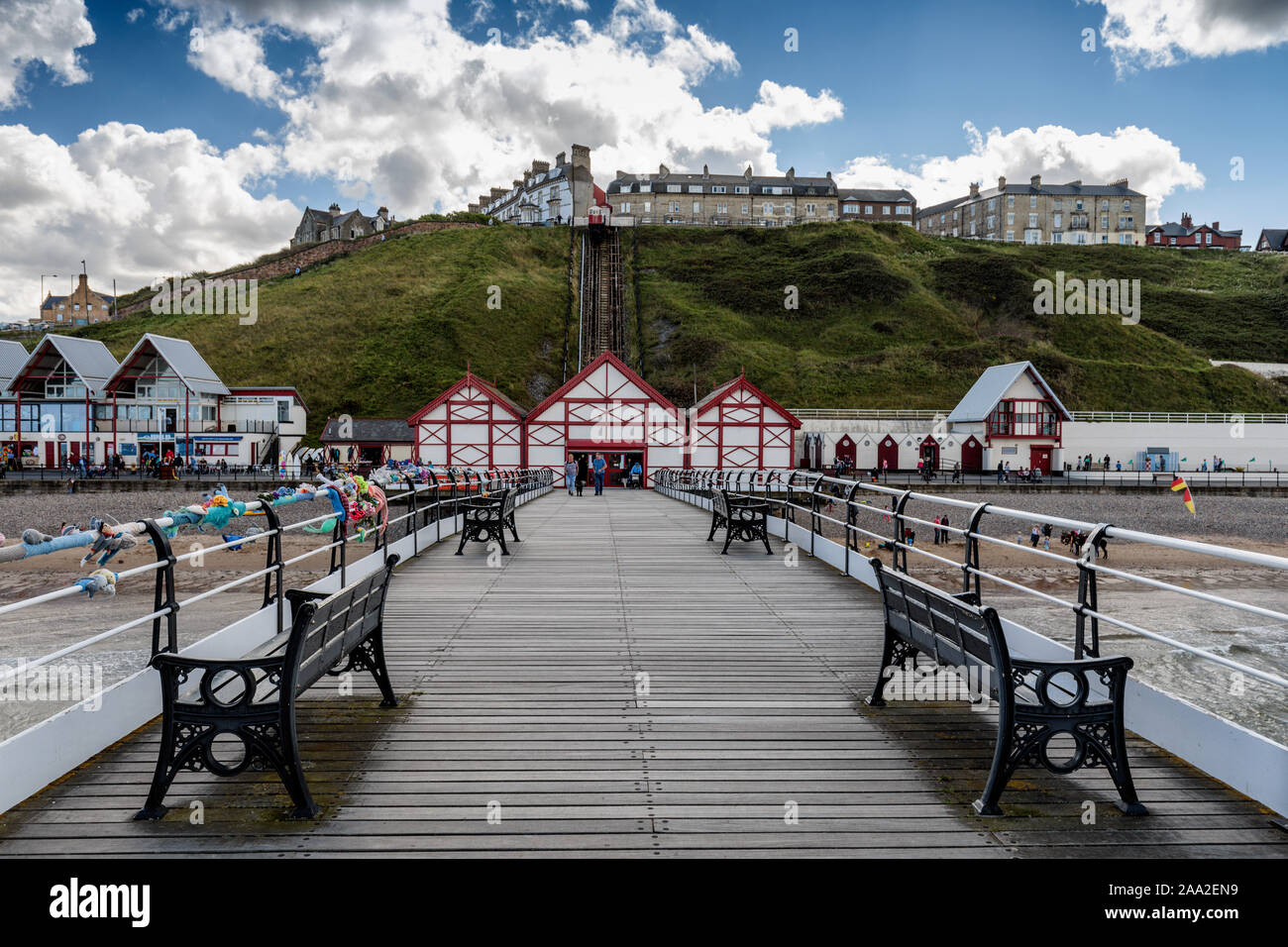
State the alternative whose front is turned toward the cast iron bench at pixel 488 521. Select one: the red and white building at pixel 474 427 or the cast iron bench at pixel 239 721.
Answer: the red and white building

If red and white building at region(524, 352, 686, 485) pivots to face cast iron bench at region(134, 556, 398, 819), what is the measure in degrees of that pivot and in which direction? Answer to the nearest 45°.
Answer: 0° — it already faces it

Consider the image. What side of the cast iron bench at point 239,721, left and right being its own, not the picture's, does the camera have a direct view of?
left

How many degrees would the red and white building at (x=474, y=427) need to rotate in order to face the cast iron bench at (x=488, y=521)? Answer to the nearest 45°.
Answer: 0° — it already faces it

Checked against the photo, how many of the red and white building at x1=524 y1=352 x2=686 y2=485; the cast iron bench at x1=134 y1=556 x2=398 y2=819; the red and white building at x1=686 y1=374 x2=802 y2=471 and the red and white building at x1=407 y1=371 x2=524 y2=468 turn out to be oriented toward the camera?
3

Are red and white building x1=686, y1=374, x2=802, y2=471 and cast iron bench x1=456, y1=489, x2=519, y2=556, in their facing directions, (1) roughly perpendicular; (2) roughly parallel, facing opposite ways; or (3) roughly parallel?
roughly perpendicular

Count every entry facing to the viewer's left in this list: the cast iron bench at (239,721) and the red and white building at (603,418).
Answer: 1

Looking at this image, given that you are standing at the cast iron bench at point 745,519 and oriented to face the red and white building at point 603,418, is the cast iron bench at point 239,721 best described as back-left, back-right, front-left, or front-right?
back-left

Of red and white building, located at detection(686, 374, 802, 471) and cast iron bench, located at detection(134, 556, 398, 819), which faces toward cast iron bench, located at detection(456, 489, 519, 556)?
the red and white building

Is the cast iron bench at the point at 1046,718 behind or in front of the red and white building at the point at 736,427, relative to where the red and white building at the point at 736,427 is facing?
in front

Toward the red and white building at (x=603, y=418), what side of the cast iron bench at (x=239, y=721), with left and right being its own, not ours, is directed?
right

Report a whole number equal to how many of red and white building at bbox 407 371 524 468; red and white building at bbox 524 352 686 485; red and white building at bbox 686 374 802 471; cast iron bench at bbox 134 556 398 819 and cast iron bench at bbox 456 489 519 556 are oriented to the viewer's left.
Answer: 2

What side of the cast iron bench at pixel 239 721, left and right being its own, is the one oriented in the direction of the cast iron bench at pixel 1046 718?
back

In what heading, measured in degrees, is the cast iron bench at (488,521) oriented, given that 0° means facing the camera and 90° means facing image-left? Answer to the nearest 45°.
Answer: approximately 90°
